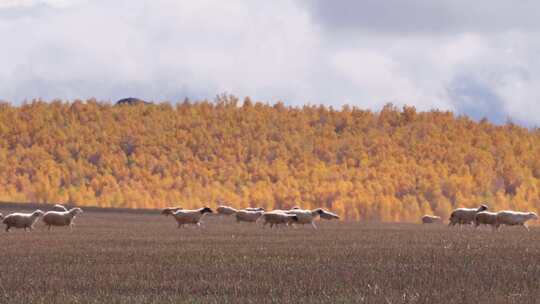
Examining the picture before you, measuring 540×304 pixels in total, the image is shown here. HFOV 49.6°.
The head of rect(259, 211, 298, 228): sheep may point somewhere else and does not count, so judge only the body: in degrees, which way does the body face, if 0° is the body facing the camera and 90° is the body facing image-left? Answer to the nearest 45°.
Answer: approximately 270°

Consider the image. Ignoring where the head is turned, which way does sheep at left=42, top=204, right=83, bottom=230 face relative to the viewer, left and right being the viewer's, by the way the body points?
facing to the right of the viewer

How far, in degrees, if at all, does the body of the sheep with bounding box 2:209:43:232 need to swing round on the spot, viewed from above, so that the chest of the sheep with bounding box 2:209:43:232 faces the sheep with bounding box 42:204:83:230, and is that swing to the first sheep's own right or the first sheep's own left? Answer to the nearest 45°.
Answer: approximately 45° to the first sheep's own left

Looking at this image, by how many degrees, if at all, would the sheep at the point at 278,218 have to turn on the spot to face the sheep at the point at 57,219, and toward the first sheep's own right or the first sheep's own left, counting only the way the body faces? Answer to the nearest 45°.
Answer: approximately 180°

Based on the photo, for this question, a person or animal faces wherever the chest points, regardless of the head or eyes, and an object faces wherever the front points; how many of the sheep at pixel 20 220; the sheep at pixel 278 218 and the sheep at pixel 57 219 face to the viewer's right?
3

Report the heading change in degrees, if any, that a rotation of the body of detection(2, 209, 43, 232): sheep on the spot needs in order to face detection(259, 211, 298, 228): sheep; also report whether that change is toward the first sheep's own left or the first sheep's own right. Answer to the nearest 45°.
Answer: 0° — it already faces it

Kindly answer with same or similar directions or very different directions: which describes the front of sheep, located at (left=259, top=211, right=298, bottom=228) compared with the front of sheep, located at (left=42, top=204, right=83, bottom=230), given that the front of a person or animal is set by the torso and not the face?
same or similar directions

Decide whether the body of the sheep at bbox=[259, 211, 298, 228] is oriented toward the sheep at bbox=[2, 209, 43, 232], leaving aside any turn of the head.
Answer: no

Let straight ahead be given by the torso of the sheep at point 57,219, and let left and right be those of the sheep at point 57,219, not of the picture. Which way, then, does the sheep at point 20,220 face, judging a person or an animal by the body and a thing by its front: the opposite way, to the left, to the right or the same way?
the same way

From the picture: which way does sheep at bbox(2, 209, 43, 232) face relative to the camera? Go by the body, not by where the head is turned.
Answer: to the viewer's right

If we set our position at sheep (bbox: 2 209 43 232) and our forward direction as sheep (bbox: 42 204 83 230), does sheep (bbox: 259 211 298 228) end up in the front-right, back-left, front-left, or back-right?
front-right

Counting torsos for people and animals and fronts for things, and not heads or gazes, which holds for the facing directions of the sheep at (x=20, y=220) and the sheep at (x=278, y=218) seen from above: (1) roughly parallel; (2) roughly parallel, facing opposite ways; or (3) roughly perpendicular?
roughly parallel

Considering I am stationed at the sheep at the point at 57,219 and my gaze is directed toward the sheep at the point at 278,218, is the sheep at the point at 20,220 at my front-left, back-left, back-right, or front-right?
back-right
